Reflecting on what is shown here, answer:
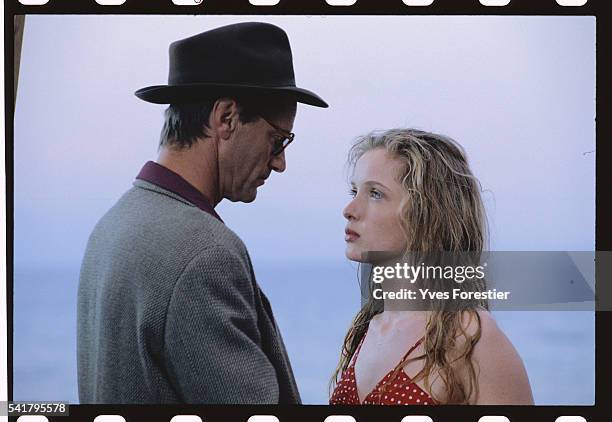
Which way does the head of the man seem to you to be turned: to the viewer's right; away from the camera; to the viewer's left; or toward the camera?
to the viewer's right

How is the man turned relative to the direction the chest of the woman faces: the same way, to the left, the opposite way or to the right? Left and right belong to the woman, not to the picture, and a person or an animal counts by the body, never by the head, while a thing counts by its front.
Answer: the opposite way

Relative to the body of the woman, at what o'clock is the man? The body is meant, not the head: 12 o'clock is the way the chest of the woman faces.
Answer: The man is roughly at 1 o'clock from the woman.

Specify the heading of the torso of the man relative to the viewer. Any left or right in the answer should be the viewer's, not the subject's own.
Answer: facing away from the viewer and to the right of the viewer

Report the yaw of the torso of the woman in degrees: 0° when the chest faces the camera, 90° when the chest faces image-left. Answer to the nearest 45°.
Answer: approximately 45°

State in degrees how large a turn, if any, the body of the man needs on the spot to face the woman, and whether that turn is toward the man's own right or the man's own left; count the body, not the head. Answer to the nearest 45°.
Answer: approximately 45° to the man's own right
